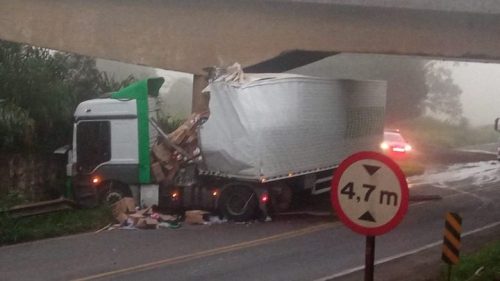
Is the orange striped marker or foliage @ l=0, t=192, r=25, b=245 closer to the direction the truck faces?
the foliage

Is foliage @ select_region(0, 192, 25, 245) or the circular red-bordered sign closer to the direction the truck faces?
the foliage

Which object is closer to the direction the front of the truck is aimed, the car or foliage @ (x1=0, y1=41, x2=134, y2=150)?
the foliage

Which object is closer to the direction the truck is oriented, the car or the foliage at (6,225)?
the foliage

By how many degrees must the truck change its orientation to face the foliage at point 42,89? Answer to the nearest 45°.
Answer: approximately 45° to its right

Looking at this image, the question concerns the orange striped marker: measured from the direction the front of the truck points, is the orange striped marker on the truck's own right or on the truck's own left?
on the truck's own left

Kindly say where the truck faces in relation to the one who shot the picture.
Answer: facing to the left of the viewer
